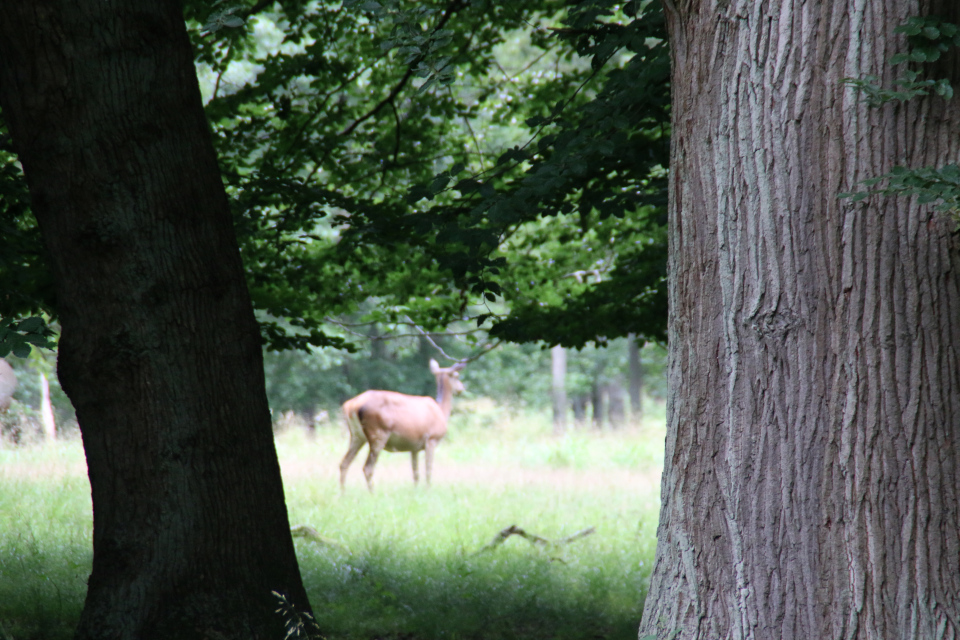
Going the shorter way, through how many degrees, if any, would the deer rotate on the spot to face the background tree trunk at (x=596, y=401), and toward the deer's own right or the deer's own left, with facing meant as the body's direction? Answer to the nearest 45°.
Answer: approximately 45° to the deer's own left

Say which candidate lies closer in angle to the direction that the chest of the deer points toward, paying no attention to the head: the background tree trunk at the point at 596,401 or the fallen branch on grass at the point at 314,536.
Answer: the background tree trunk

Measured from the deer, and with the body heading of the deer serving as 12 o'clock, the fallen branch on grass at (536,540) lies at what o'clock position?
The fallen branch on grass is roughly at 4 o'clock from the deer.

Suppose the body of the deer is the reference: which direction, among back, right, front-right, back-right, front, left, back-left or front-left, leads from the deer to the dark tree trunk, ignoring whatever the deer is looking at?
back-right

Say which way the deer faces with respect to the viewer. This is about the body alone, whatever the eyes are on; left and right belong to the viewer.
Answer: facing away from the viewer and to the right of the viewer

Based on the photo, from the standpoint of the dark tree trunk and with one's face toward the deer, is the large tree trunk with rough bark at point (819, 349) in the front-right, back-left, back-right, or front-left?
back-right

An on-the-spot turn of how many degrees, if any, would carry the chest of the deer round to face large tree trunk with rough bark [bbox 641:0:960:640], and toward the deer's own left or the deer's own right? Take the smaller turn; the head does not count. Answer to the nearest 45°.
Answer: approximately 135° to the deer's own right

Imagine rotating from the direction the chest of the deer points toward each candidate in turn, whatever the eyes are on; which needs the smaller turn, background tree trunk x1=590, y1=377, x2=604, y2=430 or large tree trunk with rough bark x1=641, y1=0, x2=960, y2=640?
the background tree trunk
